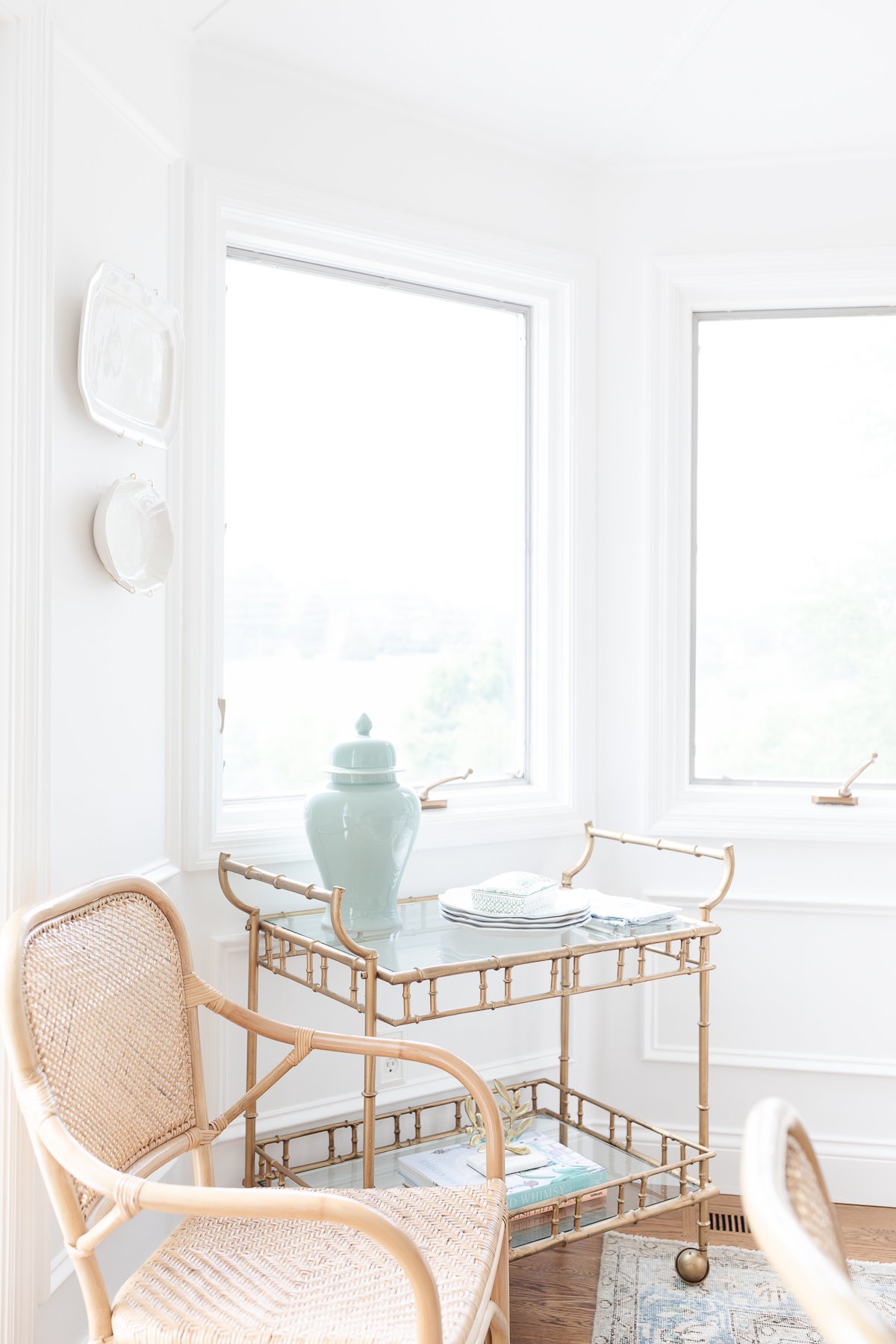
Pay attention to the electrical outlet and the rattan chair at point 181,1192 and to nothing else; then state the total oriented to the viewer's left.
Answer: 0

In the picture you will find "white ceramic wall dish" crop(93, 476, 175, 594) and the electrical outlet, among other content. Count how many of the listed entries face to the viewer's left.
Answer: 0

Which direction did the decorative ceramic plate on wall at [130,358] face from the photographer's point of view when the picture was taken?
facing the viewer and to the right of the viewer

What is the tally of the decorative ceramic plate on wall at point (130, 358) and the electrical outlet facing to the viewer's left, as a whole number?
0

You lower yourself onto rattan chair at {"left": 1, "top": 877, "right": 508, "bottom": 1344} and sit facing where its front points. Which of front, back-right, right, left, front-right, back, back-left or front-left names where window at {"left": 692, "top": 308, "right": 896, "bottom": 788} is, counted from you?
left

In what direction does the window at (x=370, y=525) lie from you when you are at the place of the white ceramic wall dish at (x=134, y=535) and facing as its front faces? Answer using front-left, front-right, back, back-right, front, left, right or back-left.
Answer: left

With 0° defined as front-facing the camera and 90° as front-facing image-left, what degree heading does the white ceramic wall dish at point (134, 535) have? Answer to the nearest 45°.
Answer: approximately 315°

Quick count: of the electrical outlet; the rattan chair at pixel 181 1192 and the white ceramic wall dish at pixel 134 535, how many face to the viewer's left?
0

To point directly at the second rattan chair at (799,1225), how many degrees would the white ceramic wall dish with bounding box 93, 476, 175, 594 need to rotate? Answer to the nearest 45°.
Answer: approximately 45° to its right

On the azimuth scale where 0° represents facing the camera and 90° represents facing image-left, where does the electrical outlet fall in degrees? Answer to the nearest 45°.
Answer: approximately 315°

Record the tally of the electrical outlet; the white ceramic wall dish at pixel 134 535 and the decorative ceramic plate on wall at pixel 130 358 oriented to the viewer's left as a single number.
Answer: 0

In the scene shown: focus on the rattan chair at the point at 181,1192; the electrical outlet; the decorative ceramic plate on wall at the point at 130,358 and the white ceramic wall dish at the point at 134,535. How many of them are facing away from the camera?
0
